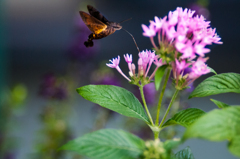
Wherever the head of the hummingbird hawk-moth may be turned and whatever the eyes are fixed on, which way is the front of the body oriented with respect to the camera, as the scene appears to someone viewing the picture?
to the viewer's right
